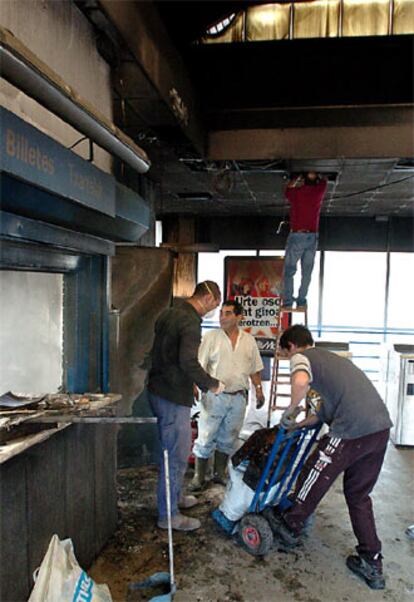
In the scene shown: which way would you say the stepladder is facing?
toward the camera

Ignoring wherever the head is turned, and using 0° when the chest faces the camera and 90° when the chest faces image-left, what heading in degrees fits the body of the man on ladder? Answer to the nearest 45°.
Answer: approximately 180°

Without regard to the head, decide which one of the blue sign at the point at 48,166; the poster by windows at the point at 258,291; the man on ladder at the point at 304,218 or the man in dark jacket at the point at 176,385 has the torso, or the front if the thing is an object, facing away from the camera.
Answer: the man on ladder

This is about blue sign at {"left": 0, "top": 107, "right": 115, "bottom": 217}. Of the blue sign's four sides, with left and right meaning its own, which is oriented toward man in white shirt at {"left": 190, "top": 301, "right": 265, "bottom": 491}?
left

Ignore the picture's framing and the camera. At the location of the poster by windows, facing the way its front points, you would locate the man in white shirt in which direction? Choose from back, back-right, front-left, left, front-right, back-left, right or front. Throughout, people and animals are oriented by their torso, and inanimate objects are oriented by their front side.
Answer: front

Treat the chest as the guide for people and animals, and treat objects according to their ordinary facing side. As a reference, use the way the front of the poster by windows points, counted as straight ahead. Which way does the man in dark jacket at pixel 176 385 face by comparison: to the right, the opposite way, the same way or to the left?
to the left

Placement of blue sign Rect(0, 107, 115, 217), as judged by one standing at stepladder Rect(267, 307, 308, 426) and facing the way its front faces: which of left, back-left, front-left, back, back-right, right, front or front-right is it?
front

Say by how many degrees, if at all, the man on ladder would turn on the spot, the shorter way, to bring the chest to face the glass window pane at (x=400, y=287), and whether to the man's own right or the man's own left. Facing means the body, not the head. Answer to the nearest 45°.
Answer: approximately 45° to the man's own right

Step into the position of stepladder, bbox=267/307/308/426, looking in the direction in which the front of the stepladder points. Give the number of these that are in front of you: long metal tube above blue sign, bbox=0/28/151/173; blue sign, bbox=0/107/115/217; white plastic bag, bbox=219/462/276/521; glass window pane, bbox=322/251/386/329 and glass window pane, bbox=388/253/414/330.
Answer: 3

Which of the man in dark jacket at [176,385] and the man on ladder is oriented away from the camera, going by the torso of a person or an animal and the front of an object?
the man on ladder

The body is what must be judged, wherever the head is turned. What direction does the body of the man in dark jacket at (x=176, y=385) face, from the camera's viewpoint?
to the viewer's right

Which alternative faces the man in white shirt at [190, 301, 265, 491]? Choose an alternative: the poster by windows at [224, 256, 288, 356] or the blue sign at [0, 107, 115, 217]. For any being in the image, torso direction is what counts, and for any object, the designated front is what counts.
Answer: the poster by windows

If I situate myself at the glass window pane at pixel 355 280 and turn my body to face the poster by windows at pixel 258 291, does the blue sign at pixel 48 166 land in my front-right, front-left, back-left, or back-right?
front-left

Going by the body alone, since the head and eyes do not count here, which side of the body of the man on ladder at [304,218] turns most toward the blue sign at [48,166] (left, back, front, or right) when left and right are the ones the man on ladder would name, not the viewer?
back
